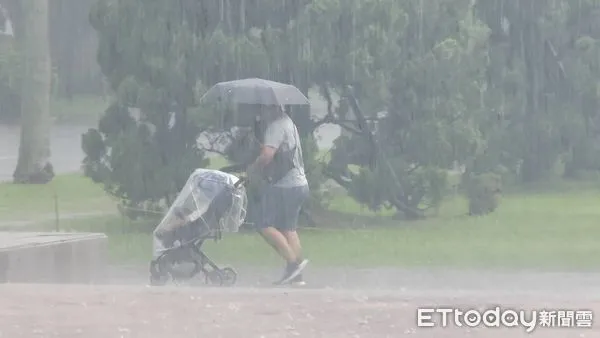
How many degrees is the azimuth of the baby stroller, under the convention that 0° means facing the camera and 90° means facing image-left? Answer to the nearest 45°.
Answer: approximately 90°

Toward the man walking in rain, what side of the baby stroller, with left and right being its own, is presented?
back

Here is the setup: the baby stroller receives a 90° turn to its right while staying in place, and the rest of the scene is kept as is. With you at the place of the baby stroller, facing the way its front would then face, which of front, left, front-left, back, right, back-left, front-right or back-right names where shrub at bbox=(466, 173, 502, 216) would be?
front-right
